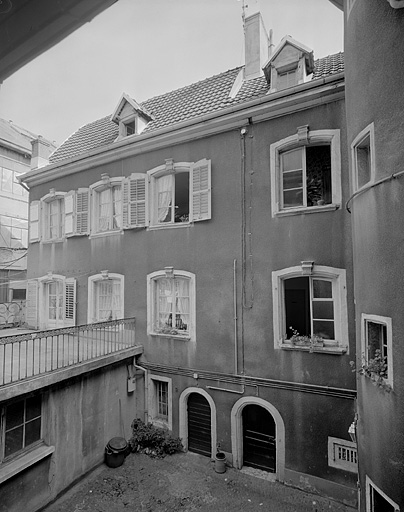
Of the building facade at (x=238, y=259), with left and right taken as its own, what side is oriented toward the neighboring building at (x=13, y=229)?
right

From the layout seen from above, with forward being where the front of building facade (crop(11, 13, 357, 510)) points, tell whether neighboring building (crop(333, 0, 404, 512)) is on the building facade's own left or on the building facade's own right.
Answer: on the building facade's own left

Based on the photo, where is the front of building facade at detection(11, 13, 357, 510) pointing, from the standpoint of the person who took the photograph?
facing the viewer and to the left of the viewer
